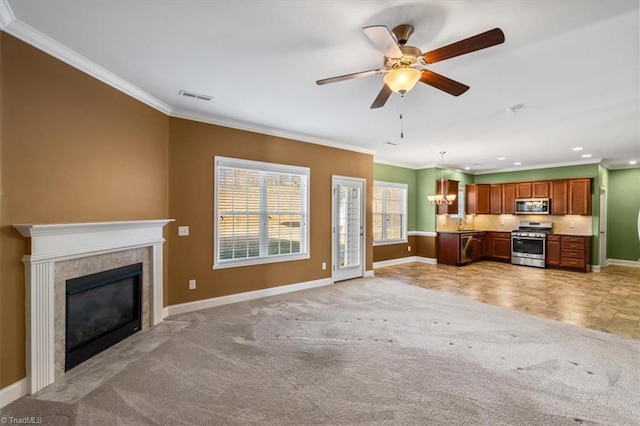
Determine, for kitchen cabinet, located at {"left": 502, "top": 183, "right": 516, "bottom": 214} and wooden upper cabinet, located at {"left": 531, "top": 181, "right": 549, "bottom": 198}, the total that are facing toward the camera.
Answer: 2

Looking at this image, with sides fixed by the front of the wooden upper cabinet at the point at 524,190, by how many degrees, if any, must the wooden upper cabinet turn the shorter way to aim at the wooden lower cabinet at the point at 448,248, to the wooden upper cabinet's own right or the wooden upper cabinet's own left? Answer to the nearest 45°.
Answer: approximately 45° to the wooden upper cabinet's own right

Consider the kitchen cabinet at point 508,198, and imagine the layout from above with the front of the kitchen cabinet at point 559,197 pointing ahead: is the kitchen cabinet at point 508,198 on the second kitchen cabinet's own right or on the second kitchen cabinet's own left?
on the second kitchen cabinet's own right

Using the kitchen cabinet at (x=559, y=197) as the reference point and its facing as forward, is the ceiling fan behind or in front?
in front

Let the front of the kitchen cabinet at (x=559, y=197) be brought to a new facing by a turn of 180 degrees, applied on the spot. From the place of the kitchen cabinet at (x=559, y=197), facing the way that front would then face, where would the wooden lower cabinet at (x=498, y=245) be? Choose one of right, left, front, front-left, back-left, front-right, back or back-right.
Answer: left

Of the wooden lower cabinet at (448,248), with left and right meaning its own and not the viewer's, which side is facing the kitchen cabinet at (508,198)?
left

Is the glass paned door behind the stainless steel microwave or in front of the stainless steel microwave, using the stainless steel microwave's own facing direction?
in front

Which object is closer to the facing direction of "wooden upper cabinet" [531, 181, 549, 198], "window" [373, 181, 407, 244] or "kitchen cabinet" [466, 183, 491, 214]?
the window

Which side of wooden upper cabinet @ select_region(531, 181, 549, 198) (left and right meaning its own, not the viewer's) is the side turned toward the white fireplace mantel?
front

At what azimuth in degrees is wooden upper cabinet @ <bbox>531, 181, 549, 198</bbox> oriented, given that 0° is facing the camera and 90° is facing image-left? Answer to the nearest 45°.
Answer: approximately 0°
